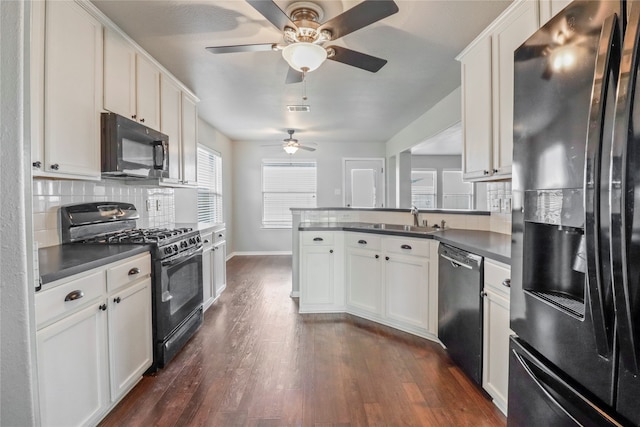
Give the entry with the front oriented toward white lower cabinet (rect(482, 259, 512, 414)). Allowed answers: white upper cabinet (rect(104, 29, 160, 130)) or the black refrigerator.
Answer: the white upper cabinet

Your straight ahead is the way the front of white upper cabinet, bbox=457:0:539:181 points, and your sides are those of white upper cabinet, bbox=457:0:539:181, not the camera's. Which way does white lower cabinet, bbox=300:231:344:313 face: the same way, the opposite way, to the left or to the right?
to the left

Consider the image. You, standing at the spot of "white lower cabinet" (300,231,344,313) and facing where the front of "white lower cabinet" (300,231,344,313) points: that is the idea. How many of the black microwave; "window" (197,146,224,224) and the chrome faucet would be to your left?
1

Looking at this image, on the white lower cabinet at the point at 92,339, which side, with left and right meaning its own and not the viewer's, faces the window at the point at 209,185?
left

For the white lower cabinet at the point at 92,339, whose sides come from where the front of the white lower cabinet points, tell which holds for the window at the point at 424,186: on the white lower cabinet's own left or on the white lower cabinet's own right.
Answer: on the white lower cabinet's own left

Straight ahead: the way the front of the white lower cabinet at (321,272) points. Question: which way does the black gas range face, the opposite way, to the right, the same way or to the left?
to the left

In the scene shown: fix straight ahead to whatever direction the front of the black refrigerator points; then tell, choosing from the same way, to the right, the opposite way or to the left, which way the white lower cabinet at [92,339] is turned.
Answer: the opposite way

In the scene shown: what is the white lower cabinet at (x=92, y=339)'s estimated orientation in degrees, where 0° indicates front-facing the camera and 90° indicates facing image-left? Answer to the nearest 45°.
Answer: approximately 315°
